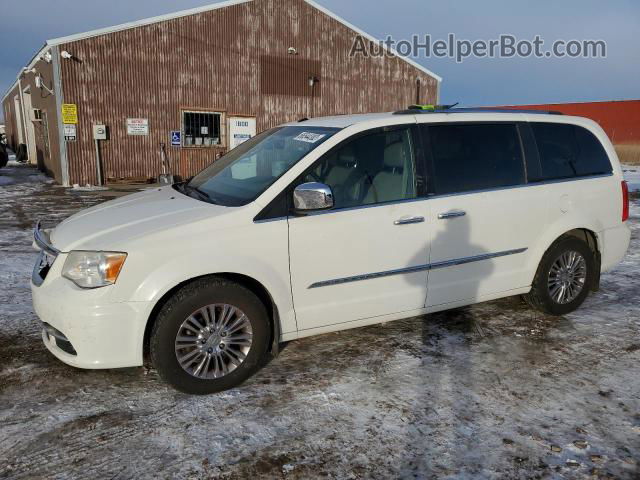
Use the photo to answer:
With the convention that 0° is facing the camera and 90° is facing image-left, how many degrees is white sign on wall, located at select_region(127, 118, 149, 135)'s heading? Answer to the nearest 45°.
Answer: approximately 0°

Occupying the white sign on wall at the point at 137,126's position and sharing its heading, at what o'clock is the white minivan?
The white minivan is roughly at 12 o'clock from the white sign on wall.

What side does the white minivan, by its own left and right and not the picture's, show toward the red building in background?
back

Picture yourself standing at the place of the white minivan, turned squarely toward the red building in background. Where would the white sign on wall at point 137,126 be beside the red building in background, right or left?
left

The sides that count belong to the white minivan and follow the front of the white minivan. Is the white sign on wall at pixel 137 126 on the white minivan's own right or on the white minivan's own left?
on the white minivan's own right

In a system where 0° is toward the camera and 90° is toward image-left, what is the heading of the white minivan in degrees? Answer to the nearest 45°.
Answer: approximately 45°

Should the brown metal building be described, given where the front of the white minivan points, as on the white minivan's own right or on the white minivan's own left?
on the white minivan's own right

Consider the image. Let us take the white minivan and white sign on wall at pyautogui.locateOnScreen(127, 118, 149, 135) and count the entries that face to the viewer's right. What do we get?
0

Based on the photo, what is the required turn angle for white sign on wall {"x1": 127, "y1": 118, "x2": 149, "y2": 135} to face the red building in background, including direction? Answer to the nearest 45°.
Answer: approximately 90° to its left

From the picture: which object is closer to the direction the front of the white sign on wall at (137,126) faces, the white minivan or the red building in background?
the white minivan
